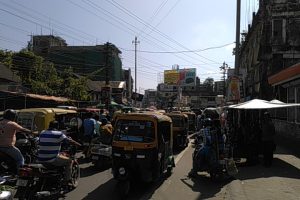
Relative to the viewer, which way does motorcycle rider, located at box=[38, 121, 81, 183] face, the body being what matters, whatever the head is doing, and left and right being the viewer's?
facing away from the viewer and to the right of the viewer

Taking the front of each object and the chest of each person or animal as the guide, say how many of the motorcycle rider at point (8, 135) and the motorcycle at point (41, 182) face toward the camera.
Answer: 0

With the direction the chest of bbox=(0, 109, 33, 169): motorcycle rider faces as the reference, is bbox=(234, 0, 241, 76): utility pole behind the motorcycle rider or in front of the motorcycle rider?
in front

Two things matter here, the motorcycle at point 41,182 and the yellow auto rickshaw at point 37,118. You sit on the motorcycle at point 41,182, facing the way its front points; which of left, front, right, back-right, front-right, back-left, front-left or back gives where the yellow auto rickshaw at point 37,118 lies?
front-left

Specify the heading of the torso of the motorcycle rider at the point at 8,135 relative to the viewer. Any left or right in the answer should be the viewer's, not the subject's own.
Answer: facing away from the viewer and to the right of the viewer

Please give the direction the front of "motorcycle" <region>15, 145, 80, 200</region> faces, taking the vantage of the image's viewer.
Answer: facing away from the viewer and to the right of the viewer

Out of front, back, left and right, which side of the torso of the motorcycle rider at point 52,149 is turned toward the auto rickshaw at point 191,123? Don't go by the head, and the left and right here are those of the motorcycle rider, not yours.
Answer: front

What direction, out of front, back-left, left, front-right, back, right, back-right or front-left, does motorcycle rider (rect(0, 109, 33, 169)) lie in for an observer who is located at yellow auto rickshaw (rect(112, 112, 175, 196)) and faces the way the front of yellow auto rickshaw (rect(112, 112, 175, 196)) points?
front-right

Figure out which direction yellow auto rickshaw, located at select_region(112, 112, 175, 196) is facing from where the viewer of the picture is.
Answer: facing the viewer and to the left of the viewer

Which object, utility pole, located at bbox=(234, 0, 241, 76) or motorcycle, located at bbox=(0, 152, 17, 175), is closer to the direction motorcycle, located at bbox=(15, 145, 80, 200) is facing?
the utility pole
